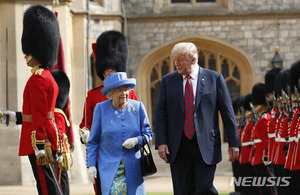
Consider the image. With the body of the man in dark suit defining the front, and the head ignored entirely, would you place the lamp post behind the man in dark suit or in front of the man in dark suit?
behind

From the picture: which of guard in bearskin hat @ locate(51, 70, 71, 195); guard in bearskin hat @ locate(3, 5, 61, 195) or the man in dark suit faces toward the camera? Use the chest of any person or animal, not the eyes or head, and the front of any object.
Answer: the man in dark suit

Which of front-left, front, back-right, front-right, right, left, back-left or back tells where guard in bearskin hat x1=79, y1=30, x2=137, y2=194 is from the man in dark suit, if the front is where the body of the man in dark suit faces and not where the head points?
back-right

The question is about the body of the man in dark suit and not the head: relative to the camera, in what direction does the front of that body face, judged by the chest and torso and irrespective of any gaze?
toward the camera
